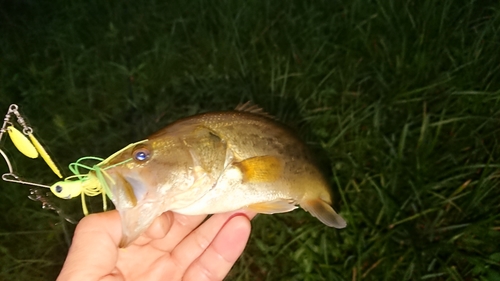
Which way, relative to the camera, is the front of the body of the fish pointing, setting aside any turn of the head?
to the viewer's left
